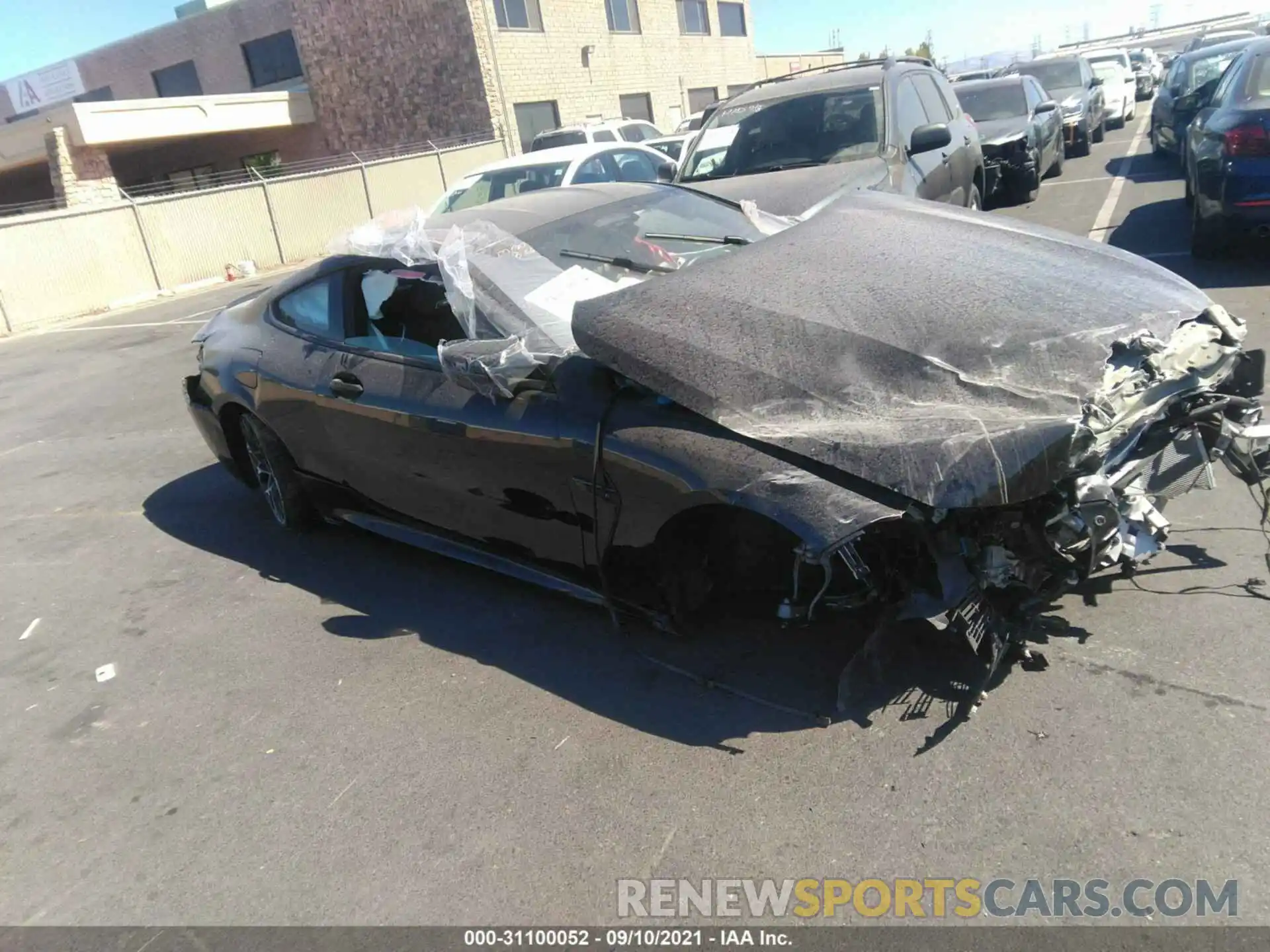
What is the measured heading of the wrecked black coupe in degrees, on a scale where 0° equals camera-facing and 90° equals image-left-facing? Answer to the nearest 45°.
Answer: approximately 315°

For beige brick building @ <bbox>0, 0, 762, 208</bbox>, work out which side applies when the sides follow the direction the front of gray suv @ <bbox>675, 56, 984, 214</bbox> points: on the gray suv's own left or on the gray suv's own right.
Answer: on the gray suv's own right

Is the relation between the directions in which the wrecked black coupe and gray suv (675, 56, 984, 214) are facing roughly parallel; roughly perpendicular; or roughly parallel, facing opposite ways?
roughly perpendicular

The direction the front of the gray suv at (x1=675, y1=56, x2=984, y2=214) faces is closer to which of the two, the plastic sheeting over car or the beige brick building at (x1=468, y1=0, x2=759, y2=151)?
the plastic sheeting over car

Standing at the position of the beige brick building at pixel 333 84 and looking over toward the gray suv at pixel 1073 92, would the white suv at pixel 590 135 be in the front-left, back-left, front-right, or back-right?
front-right

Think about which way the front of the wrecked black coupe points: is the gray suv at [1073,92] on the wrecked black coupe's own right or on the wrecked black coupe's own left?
on the wrecked black coupe's own left

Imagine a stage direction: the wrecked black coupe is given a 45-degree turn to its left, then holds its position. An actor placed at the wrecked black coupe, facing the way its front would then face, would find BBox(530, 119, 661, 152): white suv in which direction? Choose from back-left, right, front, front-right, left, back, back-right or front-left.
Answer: left

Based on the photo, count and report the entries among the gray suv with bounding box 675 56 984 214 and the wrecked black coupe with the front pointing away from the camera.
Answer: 0

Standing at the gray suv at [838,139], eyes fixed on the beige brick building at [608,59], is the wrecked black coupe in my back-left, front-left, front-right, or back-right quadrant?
back-left

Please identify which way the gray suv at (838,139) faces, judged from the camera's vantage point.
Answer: facing the viewer and to the left of the viewer
